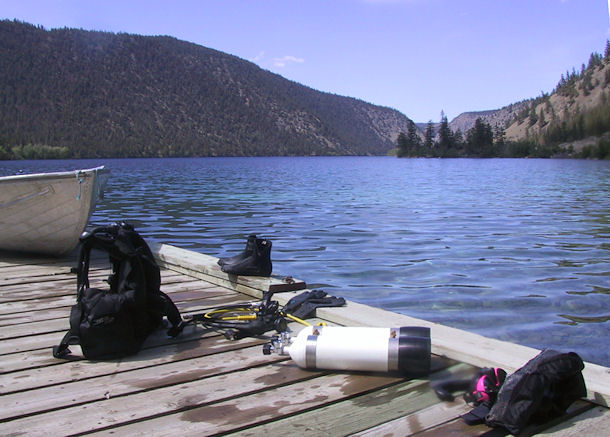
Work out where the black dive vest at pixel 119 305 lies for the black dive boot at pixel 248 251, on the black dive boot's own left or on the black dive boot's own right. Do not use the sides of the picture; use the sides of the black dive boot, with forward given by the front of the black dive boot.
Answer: on the black dive boot's own left

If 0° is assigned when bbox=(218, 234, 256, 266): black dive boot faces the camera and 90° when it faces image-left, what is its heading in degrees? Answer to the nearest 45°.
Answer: approximately 90°

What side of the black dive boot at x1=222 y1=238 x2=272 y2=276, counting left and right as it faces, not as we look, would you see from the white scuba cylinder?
left

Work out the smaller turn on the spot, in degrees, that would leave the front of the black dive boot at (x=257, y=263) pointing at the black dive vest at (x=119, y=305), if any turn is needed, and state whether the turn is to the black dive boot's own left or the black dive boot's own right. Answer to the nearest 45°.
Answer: approximately 45° to the black dive boot's own left

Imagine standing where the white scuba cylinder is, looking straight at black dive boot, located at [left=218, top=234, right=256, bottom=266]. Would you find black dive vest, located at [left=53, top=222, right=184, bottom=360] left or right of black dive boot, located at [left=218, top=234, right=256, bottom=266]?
left

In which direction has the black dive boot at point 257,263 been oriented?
to the viewer's left

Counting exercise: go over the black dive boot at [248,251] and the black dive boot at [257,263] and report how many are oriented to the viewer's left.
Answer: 2

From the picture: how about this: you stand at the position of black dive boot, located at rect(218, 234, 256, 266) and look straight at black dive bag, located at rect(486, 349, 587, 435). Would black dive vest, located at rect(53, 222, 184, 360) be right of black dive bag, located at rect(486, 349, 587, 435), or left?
right
